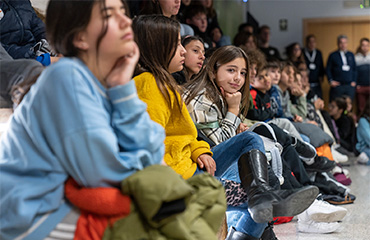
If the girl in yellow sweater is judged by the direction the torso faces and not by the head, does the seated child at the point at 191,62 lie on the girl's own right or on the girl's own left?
on the girl's own left

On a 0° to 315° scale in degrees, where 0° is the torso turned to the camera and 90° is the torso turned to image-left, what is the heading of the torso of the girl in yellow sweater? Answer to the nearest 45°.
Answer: approximately 270°

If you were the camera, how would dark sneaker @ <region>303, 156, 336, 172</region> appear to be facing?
facing to the right of the viewer

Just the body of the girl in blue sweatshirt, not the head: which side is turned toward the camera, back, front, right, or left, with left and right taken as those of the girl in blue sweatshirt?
right

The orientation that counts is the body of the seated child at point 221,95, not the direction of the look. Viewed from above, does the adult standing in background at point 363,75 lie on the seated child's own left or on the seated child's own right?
on the seated child's own left

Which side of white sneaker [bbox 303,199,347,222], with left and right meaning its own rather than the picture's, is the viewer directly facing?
right

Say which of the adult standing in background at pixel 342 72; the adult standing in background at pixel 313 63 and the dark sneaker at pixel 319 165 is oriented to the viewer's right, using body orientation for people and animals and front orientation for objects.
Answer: the dark sneaker

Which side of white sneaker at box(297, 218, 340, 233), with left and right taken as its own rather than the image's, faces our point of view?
right

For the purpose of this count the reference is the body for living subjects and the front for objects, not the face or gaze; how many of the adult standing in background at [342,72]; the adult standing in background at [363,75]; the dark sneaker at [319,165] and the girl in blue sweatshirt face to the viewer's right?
2
